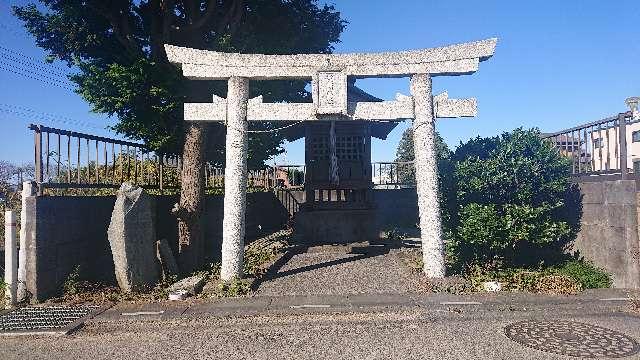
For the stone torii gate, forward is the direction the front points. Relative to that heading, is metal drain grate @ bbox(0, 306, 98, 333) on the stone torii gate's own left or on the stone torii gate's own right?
on the stone torii gate's own right

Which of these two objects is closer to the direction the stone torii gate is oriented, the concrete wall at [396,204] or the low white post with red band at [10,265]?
the low white post with red band

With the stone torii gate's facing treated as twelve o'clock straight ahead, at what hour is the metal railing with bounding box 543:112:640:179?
The metal railing is roughly at 9 o'clock from the stone torii gate.

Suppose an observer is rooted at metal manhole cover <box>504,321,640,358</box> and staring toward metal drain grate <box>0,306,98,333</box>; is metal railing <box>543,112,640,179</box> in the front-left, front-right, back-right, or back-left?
back-right

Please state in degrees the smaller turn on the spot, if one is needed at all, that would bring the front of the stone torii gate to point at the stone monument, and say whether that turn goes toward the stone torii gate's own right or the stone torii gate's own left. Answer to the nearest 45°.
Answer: approximately 90° to the stone torii gate's own right

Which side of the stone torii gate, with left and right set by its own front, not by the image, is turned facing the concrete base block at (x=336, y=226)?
back

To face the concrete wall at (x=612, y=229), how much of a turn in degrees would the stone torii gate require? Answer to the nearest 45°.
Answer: approximately 90° to its left

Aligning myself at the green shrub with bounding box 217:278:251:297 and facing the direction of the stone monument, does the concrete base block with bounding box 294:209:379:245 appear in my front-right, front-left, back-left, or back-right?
back-right

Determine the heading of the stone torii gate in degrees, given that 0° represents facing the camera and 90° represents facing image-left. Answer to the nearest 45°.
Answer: approximately 0°

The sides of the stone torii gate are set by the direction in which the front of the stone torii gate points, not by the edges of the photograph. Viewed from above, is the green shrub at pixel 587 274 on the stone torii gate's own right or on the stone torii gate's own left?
on the stone torii gate's own left

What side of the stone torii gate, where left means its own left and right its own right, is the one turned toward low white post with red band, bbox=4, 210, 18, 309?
right

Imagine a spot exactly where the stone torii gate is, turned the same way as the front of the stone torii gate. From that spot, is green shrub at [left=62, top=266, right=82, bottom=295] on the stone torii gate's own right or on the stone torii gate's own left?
on the stone torii gate's own right
